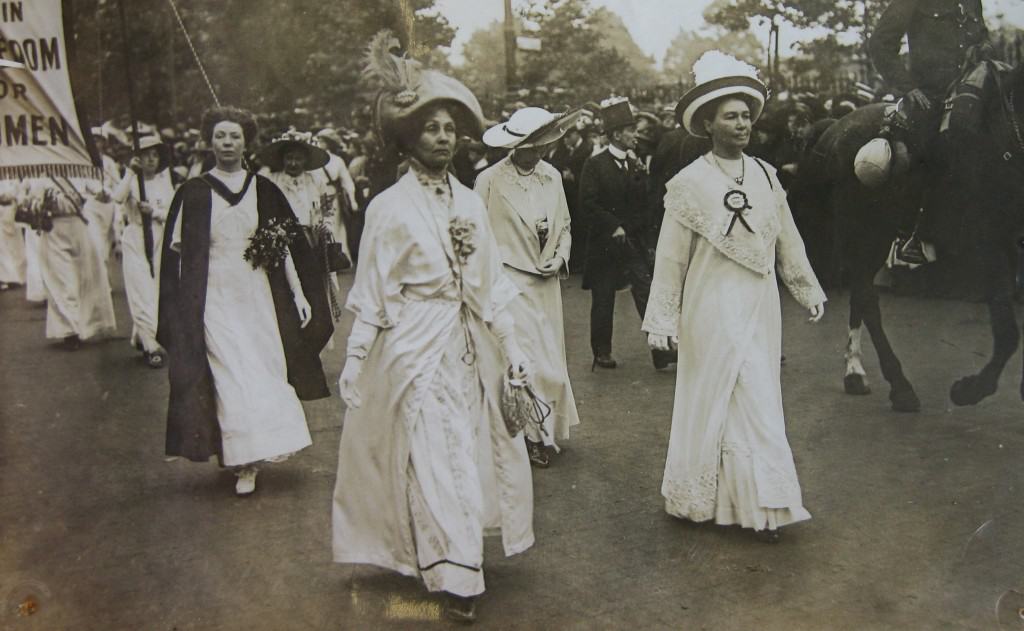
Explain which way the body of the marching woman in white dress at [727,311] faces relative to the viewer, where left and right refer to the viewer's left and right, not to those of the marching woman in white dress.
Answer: facing the viewer and to the right of the viewer

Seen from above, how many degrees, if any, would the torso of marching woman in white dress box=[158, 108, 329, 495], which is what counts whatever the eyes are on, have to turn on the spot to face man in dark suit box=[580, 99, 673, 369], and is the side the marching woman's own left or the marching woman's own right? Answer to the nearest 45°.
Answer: approximately 135° to the marching woman's own left

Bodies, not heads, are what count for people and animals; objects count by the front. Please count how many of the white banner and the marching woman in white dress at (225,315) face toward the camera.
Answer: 2

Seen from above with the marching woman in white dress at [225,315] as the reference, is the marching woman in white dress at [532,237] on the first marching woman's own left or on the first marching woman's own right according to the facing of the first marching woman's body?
on the first marching woman's own left

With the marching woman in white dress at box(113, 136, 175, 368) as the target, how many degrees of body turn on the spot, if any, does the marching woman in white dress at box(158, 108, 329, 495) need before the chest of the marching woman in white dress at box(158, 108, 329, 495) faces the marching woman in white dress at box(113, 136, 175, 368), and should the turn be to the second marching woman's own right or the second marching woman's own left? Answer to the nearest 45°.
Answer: approximately 180°

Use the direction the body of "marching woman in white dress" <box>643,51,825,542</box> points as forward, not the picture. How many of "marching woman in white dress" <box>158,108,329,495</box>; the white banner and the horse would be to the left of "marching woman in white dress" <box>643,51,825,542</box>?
1

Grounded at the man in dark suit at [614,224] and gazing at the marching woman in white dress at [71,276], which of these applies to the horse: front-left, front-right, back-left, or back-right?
back-left

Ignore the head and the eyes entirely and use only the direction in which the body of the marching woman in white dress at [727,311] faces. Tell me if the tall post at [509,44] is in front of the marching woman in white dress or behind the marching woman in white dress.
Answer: behind

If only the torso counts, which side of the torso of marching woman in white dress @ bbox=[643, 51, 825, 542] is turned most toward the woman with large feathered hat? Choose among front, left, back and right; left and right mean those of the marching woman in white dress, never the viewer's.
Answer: right

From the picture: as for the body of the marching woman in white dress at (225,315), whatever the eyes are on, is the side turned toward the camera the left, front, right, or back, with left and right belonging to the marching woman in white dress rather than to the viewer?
front

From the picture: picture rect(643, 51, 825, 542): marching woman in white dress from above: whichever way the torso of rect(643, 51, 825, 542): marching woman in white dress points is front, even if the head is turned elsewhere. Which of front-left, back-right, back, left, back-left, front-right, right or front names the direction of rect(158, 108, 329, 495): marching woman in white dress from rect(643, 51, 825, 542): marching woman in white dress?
back-right
